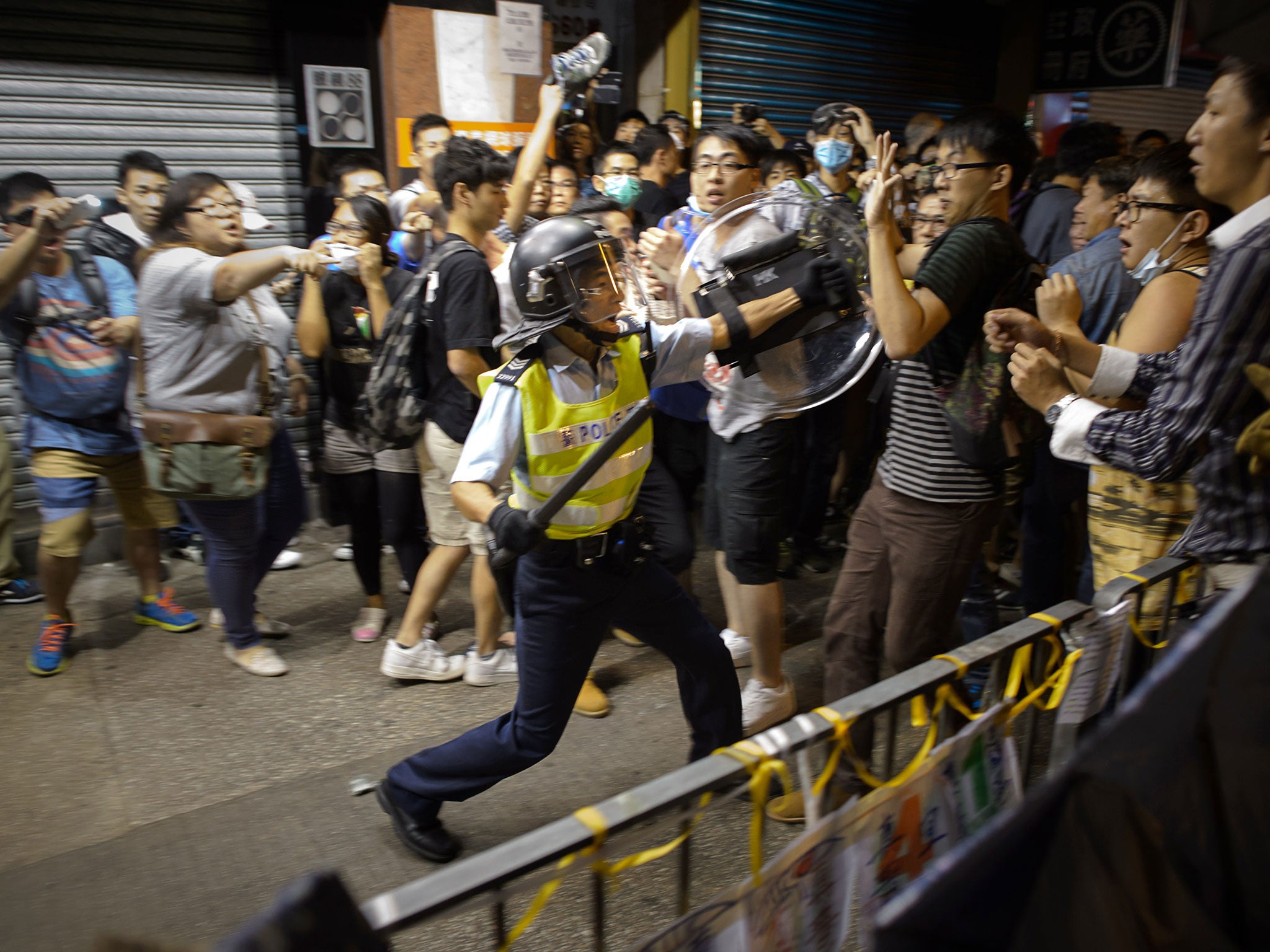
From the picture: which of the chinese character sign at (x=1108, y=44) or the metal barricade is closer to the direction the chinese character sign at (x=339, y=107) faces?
the metal barricade

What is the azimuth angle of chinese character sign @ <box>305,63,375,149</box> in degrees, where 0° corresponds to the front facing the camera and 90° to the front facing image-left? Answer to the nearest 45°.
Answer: approximately 0°

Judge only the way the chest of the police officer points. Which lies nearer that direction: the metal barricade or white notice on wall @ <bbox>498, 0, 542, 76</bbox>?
the metal barricade

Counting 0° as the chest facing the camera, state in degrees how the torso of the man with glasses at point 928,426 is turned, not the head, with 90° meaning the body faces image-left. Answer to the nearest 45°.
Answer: approximately 90°

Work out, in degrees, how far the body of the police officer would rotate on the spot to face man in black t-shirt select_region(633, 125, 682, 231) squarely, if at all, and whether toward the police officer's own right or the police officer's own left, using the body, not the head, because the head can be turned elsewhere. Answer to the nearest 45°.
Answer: approximately 135° to the police officer's own left

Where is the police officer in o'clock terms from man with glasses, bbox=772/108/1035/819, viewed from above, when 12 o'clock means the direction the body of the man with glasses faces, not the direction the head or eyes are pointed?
The police officer is roughly at 11 o'clock from the man with glasses.

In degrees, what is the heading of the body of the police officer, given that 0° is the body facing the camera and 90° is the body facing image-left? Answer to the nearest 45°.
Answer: approximately 315°

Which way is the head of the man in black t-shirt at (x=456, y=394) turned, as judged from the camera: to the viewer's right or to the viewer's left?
to the viewer's right

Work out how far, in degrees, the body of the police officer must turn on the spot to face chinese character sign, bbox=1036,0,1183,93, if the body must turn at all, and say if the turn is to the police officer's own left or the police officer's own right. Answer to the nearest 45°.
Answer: approximately 90° to the police officer's own left

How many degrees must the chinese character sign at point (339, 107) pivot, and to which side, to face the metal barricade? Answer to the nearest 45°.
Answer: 0° — it already faces it

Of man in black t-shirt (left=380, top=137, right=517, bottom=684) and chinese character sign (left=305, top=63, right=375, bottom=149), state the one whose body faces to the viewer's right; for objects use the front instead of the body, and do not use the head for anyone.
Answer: the man in black t-shirt

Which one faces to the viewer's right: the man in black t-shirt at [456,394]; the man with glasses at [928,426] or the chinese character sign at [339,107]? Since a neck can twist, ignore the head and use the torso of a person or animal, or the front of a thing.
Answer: the man in black t-shirt

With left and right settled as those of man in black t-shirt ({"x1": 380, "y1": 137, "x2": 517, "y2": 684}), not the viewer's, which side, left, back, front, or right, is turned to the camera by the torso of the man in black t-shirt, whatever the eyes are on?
right

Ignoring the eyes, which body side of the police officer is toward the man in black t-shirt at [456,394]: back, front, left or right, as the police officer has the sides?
back

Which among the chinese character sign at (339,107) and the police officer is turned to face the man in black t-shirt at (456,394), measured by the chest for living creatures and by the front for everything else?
the chinese character sign
